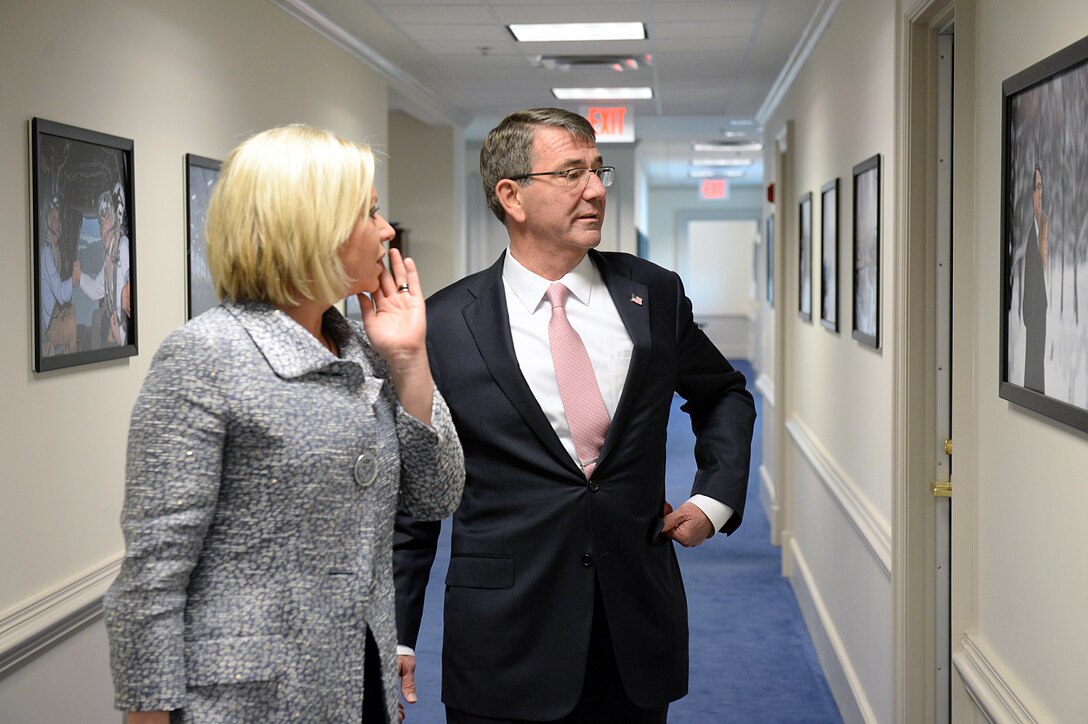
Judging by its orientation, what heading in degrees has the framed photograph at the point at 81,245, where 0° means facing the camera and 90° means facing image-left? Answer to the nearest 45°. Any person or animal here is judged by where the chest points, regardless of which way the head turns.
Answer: approximately 315°

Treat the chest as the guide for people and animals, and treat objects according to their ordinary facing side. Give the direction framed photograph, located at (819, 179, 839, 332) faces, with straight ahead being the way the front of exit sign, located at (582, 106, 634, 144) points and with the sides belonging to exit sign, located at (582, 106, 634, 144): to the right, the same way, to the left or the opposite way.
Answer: to the right

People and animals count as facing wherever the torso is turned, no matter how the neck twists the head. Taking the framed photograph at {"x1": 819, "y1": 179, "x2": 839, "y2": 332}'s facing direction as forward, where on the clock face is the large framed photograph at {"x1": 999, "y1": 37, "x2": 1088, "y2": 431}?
The large framed photograph is roughly at 9 o'clock from the framed photograph.

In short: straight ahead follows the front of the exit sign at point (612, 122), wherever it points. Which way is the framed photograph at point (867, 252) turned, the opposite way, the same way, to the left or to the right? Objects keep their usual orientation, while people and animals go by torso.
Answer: to the right

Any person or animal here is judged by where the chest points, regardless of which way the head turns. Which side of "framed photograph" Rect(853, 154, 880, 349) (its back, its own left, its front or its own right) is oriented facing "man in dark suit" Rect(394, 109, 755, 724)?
left

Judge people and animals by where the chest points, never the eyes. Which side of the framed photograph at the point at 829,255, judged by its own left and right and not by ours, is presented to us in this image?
left

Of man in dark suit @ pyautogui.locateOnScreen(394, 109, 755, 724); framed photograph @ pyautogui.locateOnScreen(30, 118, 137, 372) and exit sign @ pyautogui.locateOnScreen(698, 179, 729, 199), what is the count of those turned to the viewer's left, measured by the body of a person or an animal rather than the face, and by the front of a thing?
0

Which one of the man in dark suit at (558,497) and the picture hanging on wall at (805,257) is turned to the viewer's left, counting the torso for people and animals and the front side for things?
the picture hanging on wall

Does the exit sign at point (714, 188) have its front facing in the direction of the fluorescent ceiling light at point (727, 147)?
yes

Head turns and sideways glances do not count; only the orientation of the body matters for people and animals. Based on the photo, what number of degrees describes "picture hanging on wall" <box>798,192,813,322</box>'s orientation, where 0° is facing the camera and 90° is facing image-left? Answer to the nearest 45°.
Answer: approximately 90°

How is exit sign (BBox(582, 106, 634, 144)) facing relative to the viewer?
toward the camera

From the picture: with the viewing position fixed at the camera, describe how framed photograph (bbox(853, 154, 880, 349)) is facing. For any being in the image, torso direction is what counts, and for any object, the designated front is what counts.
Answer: facing to the left of the viewer

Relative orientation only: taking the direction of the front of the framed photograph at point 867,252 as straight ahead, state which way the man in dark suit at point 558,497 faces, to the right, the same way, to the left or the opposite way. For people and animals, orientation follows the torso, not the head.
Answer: to the left

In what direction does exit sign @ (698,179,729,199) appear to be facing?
toward the camera

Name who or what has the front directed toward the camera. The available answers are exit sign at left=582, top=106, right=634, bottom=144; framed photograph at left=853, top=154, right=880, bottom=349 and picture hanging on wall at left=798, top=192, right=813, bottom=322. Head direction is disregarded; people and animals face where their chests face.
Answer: the exit sign

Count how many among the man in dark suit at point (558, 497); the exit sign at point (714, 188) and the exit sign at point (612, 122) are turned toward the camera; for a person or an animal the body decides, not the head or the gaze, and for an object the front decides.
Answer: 3
